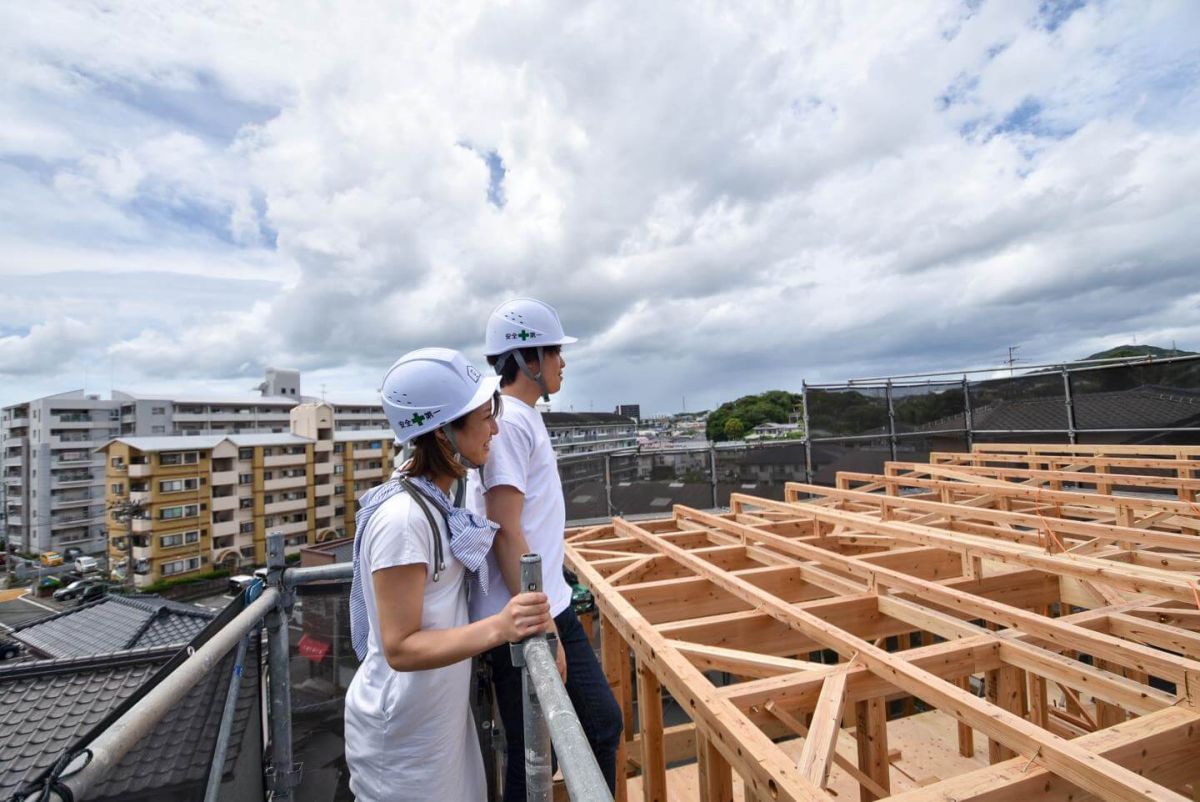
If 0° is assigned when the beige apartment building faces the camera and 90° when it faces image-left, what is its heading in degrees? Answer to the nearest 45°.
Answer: approximately 315°

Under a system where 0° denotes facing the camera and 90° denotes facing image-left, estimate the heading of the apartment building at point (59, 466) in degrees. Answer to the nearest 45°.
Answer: approximately 315°

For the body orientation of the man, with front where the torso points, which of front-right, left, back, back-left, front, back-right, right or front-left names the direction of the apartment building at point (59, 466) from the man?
back-left

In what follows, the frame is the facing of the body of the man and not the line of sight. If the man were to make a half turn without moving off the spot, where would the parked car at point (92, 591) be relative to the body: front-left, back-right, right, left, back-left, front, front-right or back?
front-right

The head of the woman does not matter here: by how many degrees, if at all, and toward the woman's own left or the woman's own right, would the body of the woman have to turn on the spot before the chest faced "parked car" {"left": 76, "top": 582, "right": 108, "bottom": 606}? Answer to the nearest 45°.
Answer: approximately 135° to the woman's own left

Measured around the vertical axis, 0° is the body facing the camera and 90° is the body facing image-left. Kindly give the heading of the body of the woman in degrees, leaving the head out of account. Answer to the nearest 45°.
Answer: approximately 270°

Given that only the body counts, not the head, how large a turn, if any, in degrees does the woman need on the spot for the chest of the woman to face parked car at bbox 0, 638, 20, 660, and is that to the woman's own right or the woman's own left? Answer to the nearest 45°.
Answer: approximately 135° to the woman's own left

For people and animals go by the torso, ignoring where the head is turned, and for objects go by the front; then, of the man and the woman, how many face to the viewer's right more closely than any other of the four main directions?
2

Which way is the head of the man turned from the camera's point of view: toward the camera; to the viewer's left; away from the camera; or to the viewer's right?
to the viewer's right

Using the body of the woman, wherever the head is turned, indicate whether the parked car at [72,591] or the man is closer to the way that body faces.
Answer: the man

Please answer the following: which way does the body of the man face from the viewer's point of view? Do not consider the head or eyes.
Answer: to the viewer's right

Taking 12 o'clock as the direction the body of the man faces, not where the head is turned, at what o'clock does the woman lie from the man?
The woman is roughly at 4 o'clock from the man.

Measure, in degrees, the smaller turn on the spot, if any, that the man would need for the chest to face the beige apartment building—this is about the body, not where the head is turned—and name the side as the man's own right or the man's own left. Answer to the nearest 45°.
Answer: approximately 135° to the man's own left

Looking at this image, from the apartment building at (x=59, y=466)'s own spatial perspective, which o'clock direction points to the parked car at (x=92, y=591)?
The parked car is roughly at 1 o'clock from the apartment building.
